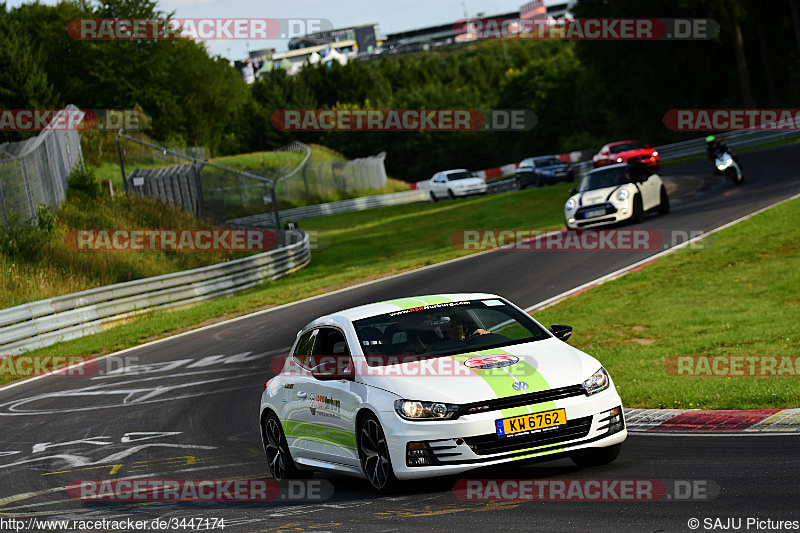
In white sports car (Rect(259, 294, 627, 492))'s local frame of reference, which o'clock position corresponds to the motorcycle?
The motorcycle is roughly at 8 o'clock from the white sports car.

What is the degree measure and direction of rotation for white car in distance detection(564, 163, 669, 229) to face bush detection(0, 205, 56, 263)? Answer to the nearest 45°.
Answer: approximately 45° to its right

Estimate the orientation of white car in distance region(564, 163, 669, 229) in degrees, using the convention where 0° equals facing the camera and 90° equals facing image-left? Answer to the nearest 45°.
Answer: approximately 45°

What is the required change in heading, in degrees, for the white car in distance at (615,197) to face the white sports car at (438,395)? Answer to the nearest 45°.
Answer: approximately 45° to its left

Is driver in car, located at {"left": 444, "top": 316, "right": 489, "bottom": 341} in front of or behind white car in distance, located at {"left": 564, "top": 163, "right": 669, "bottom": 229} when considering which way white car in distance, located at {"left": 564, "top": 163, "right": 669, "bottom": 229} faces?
in front

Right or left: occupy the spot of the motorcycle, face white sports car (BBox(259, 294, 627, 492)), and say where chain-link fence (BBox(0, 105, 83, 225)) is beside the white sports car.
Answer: right

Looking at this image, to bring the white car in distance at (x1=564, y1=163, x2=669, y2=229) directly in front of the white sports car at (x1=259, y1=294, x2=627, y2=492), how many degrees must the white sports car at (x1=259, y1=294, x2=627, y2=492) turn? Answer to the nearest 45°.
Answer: approximately 135° to its left

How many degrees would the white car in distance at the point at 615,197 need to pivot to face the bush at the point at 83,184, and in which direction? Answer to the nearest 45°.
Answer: approximately 45° to its right

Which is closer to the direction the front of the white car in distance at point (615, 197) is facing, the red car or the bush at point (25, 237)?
the bush

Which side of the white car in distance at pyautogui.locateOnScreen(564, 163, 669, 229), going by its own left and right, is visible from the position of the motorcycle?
back

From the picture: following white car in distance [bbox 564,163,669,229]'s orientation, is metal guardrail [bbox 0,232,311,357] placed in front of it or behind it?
in front
